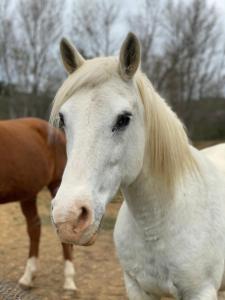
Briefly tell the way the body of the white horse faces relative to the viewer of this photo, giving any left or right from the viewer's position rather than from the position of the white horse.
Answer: facing the viewer and to the left of the viewer

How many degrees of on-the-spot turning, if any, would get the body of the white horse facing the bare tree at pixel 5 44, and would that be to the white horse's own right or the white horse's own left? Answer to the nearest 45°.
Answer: approximately 135° to the white horse's own right

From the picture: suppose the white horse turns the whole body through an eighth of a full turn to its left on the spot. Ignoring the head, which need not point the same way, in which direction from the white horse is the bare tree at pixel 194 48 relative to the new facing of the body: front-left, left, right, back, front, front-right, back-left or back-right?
back

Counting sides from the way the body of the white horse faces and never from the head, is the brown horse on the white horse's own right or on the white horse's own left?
on the white horse's own right
